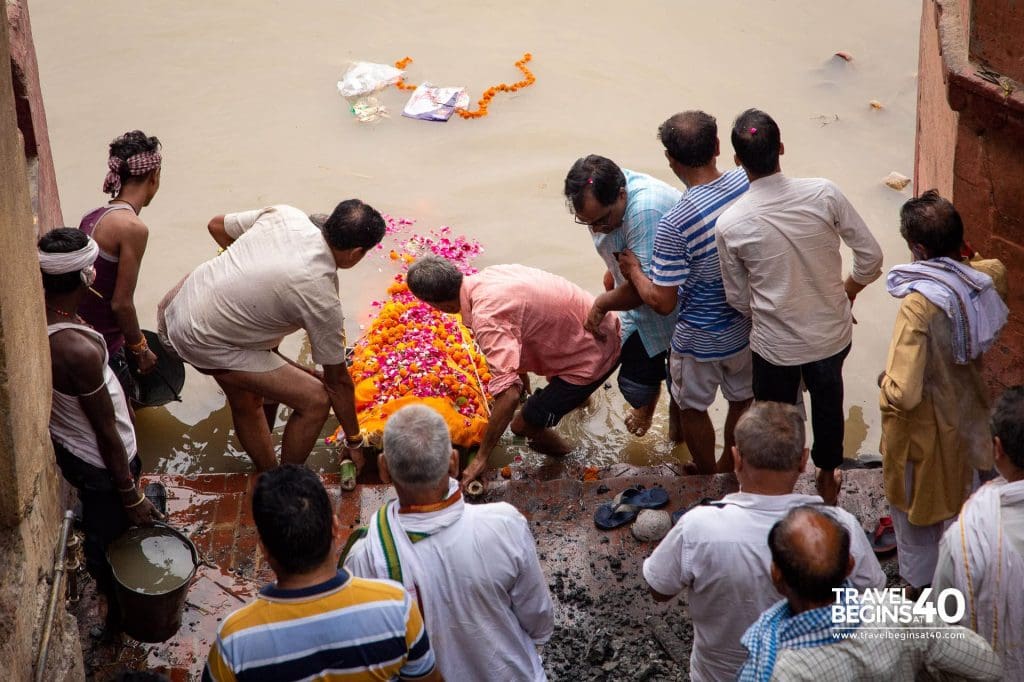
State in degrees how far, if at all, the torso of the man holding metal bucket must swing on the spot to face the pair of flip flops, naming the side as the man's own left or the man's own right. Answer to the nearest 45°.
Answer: approximately 45° to the man's own right

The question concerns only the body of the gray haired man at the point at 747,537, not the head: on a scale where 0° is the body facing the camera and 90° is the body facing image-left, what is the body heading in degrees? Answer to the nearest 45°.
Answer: approximately 180°

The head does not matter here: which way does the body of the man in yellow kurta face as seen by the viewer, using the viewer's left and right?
facing away from the viewer and to the left of the viewer

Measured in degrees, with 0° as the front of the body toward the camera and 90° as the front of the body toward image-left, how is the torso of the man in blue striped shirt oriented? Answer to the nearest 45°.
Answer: approximately 135°

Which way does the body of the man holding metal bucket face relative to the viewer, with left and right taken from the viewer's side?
facing away from the viewer and to the right of the viewer

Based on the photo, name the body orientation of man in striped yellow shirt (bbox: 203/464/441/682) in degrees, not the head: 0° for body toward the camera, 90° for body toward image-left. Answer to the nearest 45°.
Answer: approximately 180°

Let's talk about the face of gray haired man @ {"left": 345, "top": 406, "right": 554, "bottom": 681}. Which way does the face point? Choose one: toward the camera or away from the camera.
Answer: away from the camera

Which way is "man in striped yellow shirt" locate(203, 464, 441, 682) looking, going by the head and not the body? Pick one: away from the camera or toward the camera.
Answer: away from the camera

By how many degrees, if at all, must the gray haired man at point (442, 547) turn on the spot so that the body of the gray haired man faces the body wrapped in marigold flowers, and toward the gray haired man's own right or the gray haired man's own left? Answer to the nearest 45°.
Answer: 0° — they already face them

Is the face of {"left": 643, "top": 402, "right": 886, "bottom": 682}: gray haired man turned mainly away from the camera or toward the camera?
away from the camera

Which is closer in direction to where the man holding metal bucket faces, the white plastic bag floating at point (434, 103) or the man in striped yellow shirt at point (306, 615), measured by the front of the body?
the white plastic bag floating

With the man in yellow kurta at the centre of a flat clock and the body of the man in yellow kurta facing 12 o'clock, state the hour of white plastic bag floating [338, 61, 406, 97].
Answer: The white plastic bag floating is roughly at 12 o'clock from the man in yellow kurta.
